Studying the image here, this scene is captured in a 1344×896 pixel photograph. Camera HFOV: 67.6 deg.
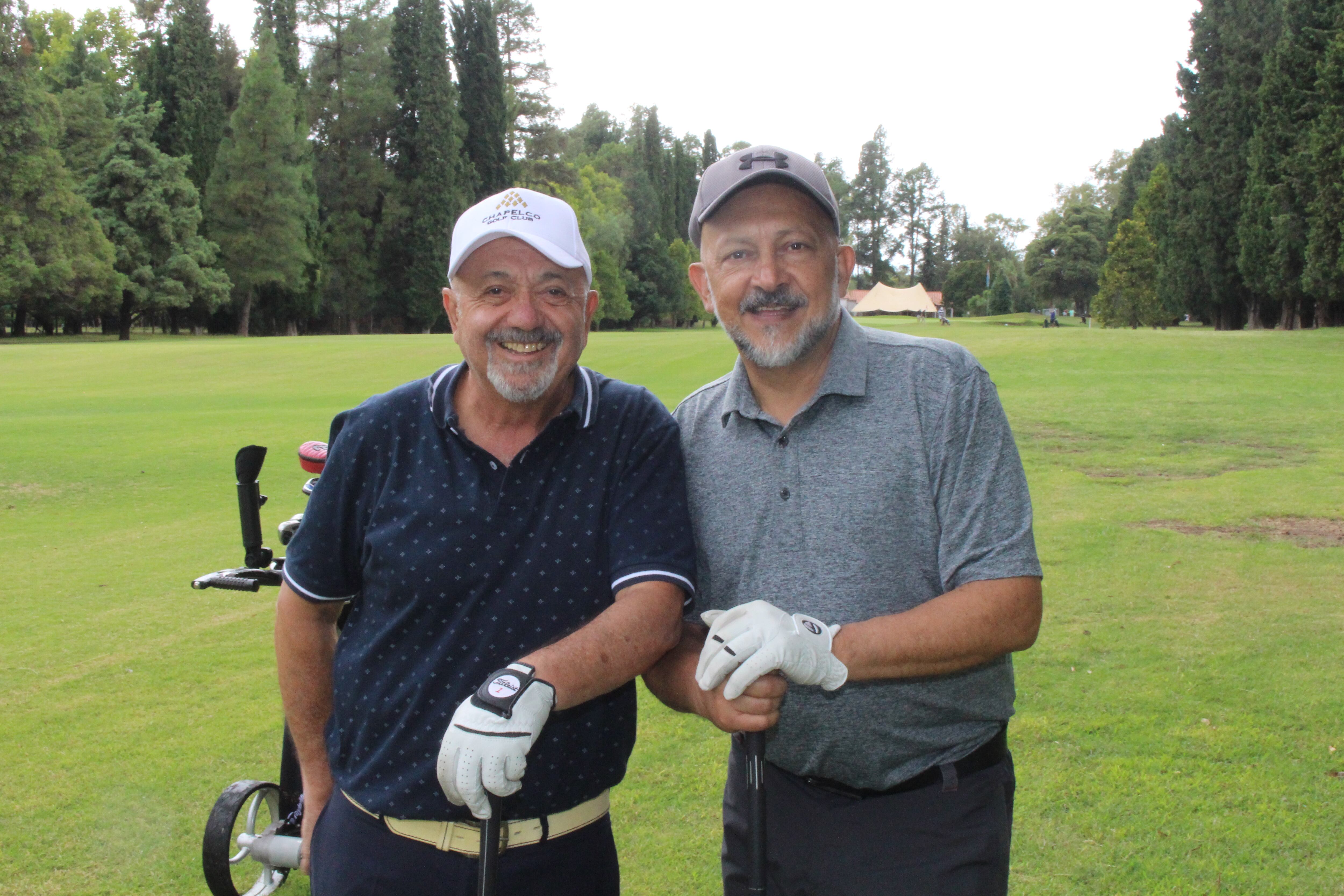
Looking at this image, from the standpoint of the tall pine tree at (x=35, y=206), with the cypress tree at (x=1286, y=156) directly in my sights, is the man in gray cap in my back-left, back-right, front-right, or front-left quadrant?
front-right

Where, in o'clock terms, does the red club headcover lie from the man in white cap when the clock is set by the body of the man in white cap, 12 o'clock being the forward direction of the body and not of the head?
The red club headcover is roughly at 5 o'clock from the man in white cap.

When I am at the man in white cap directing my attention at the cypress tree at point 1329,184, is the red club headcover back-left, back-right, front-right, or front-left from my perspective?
front-left

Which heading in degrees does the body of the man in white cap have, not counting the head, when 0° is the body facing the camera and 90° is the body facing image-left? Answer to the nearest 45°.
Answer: approximately 0°

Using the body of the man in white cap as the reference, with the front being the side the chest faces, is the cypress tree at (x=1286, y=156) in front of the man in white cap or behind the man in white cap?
behind

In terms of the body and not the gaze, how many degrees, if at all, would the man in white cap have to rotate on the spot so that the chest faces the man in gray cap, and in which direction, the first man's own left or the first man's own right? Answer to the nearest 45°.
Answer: approximately 90° to the first man's own left

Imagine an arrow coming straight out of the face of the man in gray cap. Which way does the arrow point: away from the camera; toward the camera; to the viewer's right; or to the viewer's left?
toward the camera

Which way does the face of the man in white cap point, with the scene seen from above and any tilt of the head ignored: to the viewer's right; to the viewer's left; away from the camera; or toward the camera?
toward the camera

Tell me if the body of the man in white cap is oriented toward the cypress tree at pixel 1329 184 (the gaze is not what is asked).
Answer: no

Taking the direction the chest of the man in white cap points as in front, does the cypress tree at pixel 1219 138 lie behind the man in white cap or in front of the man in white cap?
behind

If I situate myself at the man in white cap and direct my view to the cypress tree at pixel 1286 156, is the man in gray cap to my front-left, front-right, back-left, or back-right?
front-right

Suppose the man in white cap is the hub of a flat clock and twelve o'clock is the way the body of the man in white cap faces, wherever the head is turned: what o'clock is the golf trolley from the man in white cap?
The golf trolley is roughly at 5 o'clock from the man in white cap.

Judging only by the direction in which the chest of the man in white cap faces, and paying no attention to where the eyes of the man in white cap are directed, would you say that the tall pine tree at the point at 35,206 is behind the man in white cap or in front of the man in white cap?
behind

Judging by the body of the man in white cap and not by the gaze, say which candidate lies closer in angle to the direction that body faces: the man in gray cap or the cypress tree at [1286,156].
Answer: the man in gray cap
